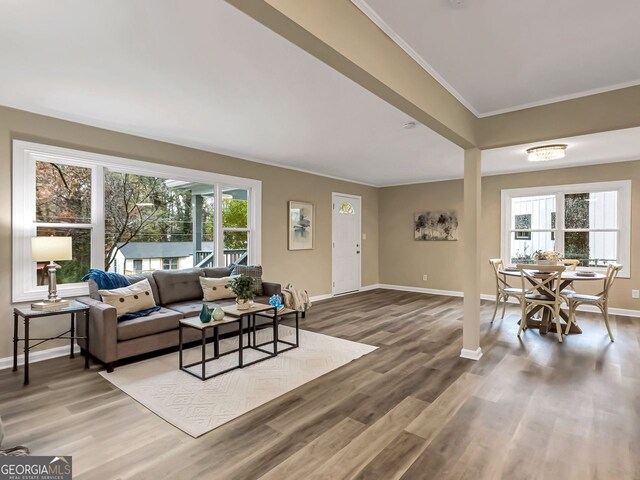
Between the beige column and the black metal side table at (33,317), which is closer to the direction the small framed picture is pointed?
the beige column

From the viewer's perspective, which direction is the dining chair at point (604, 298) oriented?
to the viewer's left

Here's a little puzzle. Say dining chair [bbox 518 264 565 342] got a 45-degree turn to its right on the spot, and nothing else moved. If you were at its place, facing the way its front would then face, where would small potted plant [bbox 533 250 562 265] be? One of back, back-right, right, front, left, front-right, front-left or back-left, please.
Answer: front-left

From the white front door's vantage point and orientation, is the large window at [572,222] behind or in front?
in front

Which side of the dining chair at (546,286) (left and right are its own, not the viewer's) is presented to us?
back

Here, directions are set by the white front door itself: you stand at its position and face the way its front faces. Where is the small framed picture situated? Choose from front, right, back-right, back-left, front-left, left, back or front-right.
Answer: right

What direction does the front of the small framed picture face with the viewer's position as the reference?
facing the viewer and to the right of the viewer

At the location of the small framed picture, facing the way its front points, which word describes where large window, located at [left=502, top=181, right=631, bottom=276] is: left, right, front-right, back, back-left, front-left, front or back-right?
front-left

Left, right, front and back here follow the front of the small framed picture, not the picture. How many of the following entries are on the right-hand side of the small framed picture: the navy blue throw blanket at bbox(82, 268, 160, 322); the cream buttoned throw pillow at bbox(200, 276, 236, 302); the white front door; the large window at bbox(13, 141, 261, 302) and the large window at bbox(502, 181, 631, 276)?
3

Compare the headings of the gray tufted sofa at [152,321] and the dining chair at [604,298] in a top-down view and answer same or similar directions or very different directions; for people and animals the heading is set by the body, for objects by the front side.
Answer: very different directions

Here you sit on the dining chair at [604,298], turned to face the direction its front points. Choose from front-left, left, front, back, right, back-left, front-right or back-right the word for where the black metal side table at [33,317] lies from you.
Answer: front-left

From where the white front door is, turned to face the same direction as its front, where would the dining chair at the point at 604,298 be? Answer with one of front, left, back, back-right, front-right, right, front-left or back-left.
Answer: front
